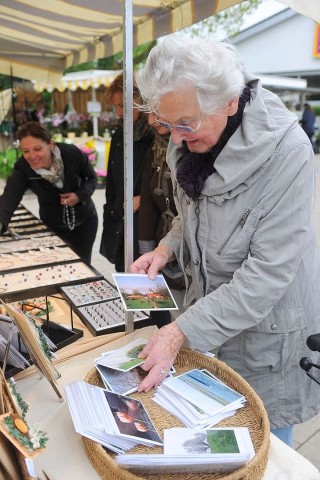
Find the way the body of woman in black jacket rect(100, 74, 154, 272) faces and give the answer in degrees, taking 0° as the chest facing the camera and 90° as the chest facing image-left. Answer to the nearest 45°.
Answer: approximately 45°

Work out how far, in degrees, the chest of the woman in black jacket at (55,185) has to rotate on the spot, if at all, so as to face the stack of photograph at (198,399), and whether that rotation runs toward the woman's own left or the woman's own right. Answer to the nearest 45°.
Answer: approximately 45° to the woman's own left

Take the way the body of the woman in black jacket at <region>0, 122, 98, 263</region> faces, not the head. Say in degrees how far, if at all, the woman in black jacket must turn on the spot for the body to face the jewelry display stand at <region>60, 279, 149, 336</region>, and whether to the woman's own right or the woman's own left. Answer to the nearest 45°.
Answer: approximately 45° to the woman's own left

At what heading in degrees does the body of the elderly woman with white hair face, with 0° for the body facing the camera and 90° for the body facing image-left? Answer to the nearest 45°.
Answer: approximately 45°

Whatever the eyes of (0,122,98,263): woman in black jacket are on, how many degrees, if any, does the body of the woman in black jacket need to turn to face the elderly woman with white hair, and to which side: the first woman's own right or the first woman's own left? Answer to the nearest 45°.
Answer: approximately 45° to the first woman's own left

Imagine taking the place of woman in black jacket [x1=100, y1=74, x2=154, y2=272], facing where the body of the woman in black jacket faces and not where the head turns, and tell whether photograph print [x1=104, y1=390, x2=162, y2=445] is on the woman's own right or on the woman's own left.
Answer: on the woman's own left

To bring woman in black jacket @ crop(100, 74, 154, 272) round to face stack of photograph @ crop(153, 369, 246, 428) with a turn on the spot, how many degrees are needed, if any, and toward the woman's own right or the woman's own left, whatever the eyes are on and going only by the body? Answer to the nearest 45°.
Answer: approximately 45° to the woman's own left
